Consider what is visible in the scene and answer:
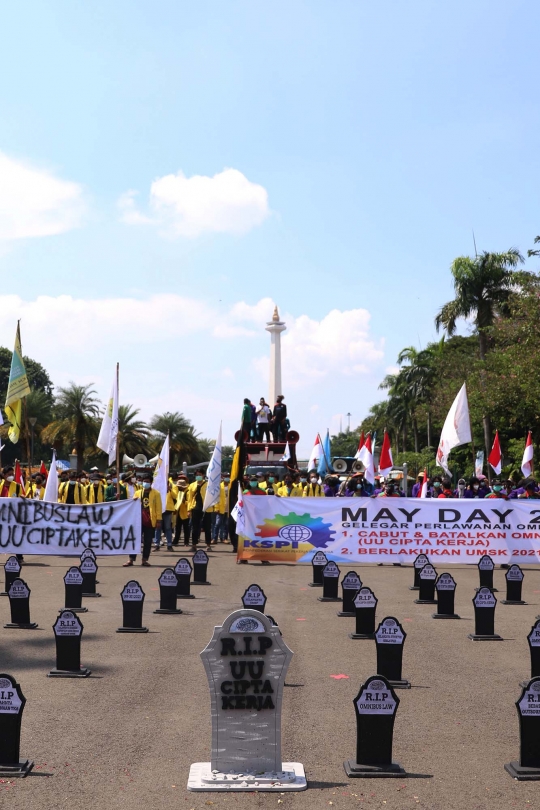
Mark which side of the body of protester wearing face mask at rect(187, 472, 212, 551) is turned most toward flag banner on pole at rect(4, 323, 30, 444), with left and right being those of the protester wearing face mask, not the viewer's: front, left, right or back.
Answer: right

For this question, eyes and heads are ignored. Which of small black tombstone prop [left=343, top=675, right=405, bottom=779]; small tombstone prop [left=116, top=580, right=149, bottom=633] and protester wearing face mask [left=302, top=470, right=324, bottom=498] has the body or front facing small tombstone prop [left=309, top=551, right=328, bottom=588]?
the protester wearing face mask

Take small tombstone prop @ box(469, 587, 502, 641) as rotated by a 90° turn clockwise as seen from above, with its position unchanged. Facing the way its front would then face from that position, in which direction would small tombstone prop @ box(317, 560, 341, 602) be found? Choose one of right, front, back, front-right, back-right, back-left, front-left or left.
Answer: front-right

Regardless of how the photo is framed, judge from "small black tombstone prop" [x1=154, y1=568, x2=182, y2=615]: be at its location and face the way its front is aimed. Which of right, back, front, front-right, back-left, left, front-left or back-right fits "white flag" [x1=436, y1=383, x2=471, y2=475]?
back-left

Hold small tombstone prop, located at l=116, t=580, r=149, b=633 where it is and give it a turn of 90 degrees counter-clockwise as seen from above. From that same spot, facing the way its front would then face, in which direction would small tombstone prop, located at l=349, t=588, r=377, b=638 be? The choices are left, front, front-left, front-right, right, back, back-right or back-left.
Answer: front

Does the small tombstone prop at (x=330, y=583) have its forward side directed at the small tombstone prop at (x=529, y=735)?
yes

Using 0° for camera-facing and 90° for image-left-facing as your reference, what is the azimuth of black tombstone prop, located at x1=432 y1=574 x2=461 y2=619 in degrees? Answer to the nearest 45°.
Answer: approximately 0°
